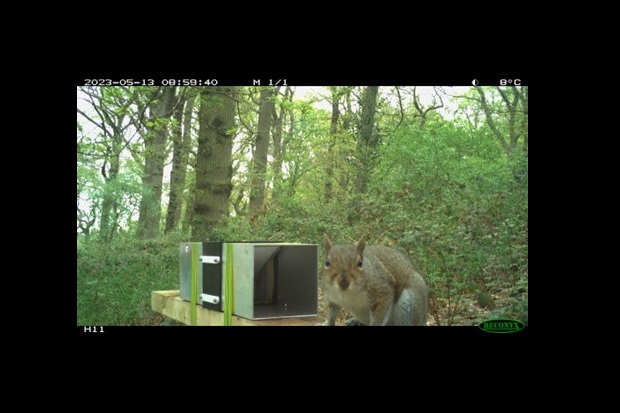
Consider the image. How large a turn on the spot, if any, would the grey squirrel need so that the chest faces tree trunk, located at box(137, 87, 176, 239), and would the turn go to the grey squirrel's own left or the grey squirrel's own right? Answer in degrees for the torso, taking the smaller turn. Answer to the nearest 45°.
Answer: approximately 90° to the grey squirrel's own right

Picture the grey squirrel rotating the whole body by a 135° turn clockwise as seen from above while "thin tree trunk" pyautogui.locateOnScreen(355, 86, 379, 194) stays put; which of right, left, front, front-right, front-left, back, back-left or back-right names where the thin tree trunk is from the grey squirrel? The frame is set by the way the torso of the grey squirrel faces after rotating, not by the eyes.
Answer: front

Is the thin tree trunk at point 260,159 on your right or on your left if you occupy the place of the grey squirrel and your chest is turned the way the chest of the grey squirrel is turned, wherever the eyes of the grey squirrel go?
on your right

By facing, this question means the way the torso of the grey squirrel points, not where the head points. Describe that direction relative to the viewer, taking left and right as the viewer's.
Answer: facing the viewer and to the left of the viewer

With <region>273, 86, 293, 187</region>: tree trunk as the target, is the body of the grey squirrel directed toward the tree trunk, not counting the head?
no

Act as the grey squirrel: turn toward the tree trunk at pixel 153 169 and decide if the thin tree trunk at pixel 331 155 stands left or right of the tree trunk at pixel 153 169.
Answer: right

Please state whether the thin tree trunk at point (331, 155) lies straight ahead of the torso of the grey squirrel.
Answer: no

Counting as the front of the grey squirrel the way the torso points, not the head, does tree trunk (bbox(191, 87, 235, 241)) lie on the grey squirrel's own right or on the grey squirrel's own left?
on the grey squirrel's own right

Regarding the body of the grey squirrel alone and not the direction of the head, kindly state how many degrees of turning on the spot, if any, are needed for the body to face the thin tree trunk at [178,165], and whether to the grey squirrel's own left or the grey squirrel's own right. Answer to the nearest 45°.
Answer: approximately 90° to the grey squirrel's own right
